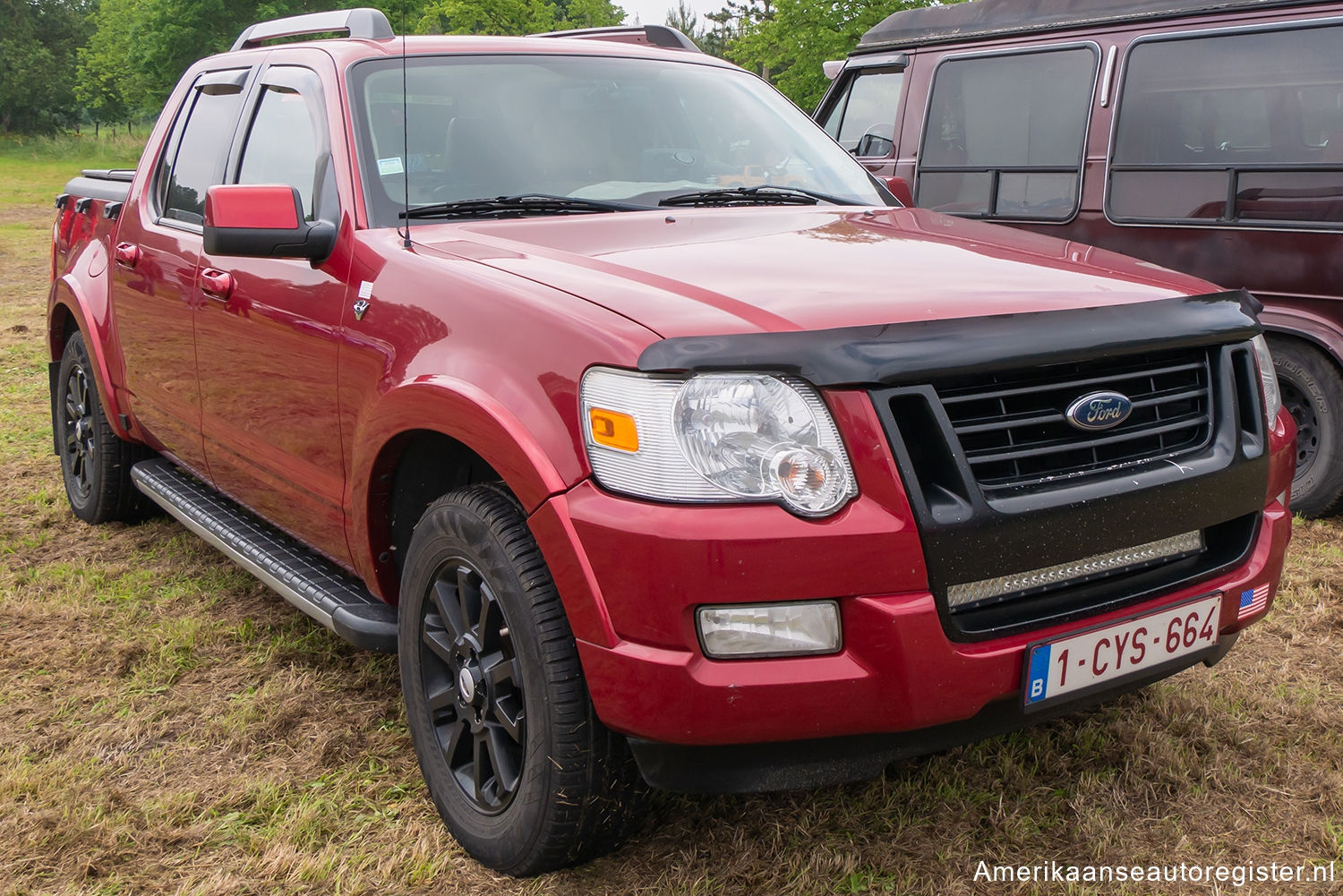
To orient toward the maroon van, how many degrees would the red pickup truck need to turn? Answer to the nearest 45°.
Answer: approximately 90° to its left

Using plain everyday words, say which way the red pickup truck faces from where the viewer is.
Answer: facing the viewer and to the right of the viewer
